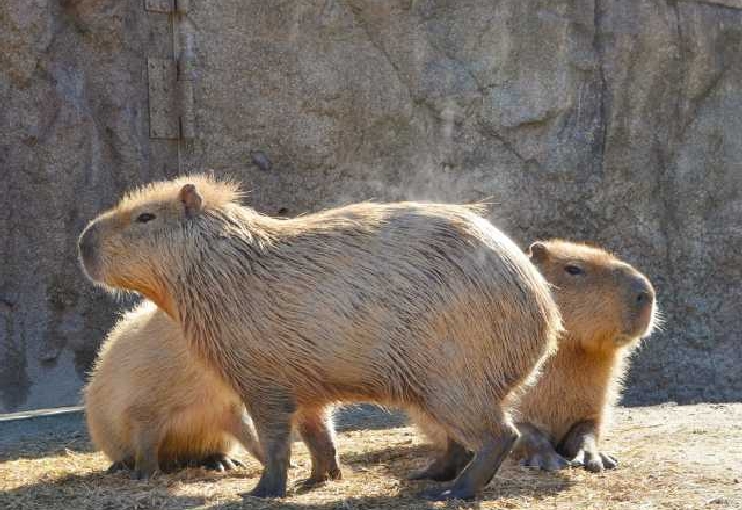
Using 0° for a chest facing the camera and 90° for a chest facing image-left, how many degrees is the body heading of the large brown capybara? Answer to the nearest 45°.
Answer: approximately 90°

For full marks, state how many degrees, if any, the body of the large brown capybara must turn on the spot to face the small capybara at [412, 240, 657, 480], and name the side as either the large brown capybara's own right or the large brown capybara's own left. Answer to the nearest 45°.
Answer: approximately 135° to the large brown capybara's own right
